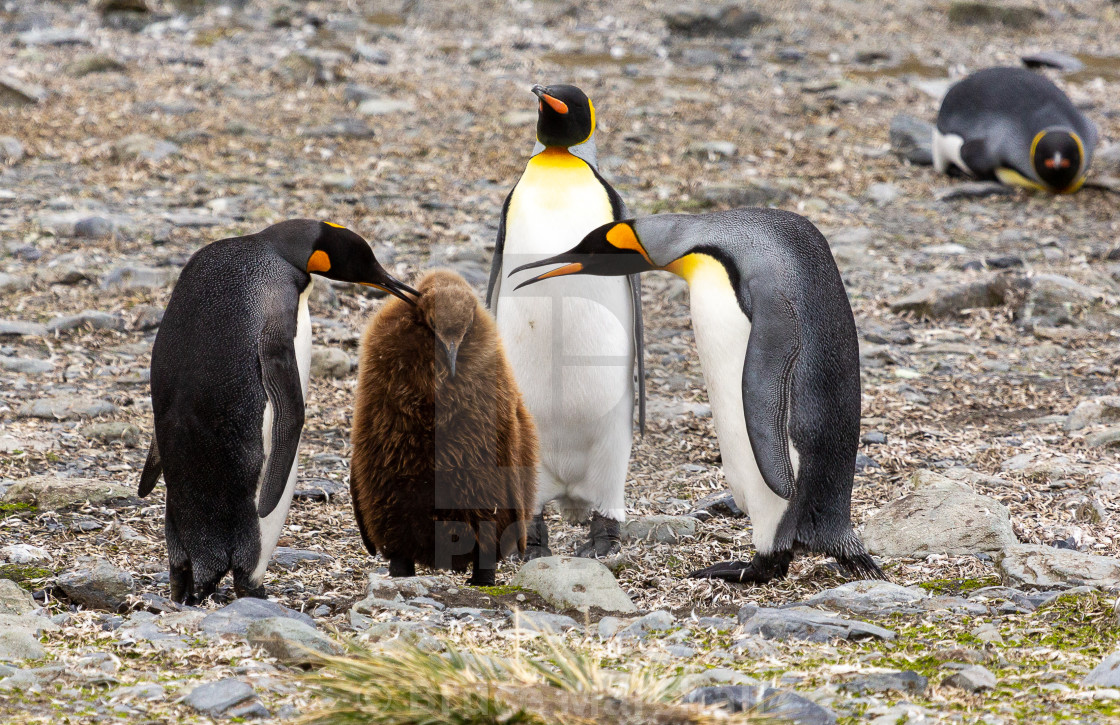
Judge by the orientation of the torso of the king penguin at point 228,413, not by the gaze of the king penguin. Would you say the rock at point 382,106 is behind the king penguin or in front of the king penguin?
in front

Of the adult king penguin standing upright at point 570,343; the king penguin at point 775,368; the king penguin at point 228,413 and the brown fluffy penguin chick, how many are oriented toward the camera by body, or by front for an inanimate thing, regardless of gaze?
2

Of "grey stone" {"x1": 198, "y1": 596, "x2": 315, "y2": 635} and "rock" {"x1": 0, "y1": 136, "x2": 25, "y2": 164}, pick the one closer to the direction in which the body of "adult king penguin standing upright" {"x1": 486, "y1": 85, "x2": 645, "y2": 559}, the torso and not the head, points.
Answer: the grey stone

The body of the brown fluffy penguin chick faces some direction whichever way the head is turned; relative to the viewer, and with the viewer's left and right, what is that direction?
facing the viewer

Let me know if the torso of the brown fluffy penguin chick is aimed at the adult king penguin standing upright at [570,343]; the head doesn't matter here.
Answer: no

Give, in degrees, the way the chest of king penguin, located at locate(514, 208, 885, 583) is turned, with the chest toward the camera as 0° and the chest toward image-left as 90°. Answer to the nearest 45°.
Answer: approximately 90°

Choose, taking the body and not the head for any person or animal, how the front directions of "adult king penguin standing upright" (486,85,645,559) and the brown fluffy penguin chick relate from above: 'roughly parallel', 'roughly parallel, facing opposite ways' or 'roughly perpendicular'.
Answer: roughly parallel

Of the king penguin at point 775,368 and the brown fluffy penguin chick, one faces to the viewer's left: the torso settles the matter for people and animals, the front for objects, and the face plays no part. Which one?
the king penguin

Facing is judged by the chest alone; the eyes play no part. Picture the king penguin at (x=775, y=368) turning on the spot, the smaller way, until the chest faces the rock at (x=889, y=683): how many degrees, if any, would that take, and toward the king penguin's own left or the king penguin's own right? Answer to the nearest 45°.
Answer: approximately 90° to the king penguin's own left

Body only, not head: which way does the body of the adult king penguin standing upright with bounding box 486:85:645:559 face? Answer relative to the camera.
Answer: toward the camera

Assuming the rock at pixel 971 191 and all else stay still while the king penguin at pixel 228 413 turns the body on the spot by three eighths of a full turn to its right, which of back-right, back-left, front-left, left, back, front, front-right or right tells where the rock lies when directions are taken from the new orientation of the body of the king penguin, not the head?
back-left

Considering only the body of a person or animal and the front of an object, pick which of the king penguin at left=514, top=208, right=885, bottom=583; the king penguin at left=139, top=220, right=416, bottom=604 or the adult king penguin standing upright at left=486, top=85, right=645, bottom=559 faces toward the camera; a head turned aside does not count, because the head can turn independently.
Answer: the adult king penguin standing upright

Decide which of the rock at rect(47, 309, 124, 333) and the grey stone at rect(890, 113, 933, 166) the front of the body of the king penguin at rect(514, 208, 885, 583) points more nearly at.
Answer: the rock

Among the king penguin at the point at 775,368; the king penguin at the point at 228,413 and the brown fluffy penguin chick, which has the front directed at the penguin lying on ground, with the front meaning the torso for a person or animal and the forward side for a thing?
the king penguin at the point at 228,413

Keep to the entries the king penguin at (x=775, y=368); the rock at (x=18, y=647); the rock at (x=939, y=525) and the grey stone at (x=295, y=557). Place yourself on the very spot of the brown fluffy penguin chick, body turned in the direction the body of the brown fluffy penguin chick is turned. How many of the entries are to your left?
2

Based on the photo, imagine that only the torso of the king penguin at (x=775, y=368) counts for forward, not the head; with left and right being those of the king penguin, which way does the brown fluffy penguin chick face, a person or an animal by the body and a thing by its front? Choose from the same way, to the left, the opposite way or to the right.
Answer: to the left
